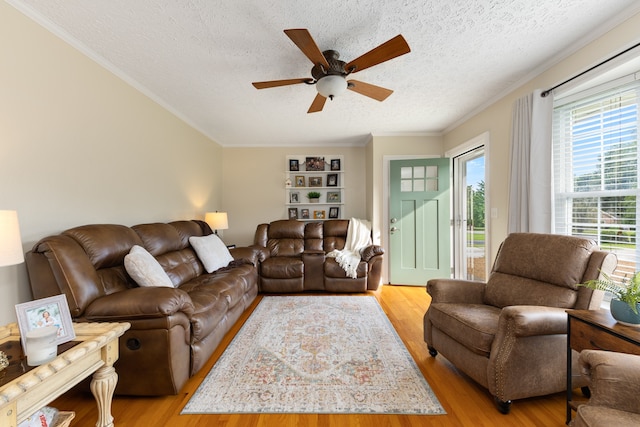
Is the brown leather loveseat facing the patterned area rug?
yes

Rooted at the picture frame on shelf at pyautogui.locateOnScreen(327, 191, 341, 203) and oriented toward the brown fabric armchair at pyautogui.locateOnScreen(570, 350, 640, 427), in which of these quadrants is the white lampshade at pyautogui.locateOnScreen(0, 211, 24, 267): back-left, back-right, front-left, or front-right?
front-right

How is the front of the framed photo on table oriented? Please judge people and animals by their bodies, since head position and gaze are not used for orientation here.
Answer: toward the camera

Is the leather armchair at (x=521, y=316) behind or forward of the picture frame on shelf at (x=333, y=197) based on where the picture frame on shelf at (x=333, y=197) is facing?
forward

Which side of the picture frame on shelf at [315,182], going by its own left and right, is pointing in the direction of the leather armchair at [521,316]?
front

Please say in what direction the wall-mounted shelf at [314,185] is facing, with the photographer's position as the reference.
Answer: facing the viewer

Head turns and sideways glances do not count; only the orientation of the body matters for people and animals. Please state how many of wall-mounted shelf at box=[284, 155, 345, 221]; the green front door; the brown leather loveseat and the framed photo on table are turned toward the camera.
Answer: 4

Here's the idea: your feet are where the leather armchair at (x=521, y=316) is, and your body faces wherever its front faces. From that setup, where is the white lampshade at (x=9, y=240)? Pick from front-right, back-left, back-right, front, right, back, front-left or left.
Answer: front

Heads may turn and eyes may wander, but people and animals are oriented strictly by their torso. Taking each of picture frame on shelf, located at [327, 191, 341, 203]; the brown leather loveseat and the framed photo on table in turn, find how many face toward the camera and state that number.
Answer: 3

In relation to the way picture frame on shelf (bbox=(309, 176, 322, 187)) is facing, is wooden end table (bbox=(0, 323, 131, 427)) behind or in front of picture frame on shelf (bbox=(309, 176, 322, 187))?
in front

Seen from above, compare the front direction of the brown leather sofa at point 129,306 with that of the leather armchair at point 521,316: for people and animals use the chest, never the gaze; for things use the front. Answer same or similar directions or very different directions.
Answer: very different directions

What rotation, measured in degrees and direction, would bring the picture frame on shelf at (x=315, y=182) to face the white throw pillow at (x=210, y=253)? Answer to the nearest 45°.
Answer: approximately 45° to its right

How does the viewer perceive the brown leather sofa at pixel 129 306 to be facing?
facing the viewer and to the right of the viewer
